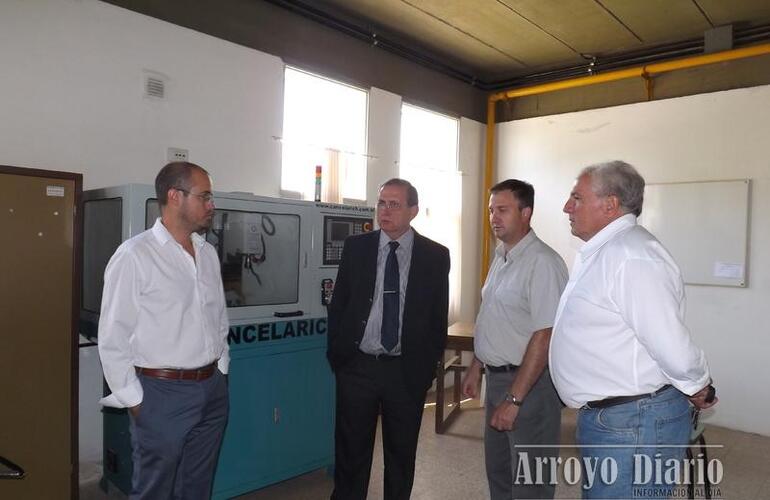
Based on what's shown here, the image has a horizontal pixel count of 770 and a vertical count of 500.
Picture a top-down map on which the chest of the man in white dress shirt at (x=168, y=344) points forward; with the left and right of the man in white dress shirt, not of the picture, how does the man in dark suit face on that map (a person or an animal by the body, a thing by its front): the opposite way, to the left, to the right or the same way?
to the right

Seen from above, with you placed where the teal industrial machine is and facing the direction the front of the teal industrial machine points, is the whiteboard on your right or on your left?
on your left

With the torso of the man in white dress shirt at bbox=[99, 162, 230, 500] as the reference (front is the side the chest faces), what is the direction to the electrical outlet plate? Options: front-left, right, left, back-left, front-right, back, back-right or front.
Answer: back-left

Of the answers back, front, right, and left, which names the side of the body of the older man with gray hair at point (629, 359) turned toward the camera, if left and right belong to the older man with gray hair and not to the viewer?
left

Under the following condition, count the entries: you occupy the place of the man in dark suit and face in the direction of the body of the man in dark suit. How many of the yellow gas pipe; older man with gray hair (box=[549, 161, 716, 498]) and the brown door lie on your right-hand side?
1

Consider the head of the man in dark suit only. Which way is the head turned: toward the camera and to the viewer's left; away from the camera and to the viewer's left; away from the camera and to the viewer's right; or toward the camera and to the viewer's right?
toward the camera and to the viewer's left

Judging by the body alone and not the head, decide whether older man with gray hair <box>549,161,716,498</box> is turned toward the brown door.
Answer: yes

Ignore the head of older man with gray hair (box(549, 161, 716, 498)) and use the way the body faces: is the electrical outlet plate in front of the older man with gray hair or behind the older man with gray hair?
in front

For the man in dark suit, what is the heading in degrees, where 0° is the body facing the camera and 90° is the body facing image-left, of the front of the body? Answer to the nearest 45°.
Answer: approximately 0°

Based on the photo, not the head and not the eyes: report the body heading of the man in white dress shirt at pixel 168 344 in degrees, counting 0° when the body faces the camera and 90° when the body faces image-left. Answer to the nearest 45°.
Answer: approximately 315°

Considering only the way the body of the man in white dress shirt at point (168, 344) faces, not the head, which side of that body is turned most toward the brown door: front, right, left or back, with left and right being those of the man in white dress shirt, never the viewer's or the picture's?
back

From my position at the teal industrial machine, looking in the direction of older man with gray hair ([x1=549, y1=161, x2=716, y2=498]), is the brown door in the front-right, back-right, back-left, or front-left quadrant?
back-right

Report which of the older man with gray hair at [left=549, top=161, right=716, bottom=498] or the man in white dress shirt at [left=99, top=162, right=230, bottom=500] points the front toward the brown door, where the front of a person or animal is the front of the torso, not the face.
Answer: the older man with gray hair

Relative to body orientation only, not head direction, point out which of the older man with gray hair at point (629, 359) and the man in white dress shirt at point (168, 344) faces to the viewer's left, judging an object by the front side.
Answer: the older man with gray hair

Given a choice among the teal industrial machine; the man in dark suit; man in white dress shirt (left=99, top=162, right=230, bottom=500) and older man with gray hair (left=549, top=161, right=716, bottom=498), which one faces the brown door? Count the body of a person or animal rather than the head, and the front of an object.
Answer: the older man with gray hair

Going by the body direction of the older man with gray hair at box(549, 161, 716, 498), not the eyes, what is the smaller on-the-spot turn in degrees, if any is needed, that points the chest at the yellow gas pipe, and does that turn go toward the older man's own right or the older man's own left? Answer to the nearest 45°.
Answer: approximately 90° to the older man's own right

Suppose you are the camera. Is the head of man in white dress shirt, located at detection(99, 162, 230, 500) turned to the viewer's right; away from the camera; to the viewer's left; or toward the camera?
to the viewer's right
